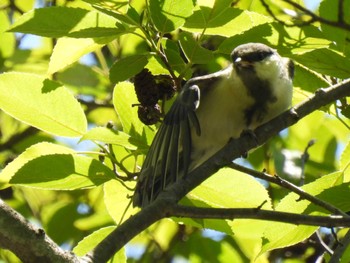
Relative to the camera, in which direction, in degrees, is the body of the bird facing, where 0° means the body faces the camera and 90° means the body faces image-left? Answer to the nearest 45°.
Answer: approximately 0°

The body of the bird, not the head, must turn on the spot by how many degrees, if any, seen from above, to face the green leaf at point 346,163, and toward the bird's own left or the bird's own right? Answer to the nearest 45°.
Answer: approximately 45° to the bird's own left
